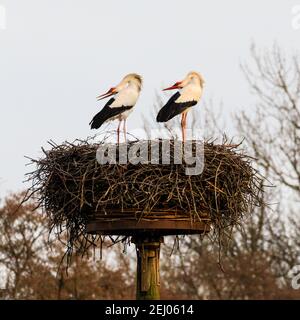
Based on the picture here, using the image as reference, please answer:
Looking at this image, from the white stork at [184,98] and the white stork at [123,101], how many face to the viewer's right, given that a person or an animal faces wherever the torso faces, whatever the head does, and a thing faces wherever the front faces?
2

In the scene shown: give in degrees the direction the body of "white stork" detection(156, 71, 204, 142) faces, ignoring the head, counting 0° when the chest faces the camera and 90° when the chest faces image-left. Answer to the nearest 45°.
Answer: approximately 270°

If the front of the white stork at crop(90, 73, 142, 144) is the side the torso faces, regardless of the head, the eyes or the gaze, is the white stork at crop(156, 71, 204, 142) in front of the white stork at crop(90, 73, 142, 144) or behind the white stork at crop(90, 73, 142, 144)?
in front

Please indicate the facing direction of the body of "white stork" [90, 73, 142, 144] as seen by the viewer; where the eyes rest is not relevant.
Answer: to the viewer's right

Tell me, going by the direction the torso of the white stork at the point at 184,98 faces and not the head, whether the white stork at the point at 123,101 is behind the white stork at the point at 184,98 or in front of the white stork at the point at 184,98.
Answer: behind
